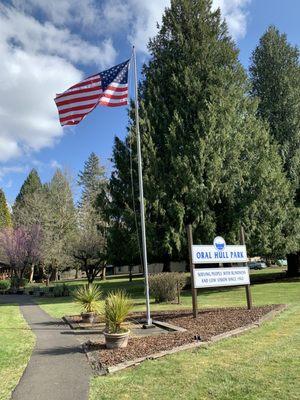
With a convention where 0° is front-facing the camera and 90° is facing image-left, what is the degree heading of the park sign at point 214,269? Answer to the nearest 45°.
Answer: approximately 315°

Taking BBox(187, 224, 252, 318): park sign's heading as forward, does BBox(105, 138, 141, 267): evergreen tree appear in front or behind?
behind

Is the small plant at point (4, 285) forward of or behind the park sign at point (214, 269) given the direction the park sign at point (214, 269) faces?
behind

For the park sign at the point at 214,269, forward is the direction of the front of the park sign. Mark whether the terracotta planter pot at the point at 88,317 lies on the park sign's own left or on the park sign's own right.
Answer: on the park sign's own right

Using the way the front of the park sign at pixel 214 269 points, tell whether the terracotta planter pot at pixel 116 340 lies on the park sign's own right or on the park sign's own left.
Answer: on the park sign's own right

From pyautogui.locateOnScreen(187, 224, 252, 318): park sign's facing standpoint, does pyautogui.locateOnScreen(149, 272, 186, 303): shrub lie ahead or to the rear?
to the rear

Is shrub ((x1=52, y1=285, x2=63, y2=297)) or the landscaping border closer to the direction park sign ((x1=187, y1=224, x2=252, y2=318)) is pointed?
the landscaping border

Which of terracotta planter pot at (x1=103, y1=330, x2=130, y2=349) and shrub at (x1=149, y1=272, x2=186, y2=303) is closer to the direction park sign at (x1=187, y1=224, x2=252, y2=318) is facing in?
the terracotta planter pot

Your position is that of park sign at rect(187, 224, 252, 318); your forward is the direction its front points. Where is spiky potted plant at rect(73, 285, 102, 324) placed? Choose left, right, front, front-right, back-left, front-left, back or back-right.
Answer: back-right
